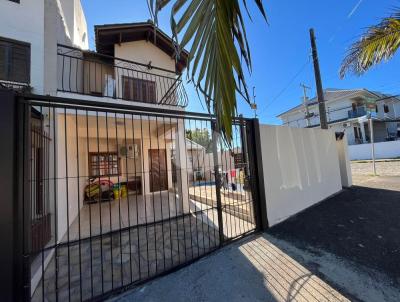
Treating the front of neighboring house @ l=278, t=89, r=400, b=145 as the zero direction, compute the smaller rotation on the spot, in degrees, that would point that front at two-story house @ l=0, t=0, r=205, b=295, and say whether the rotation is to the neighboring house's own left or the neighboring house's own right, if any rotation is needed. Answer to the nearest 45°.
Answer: approximately 45° to the neighboring house's own right

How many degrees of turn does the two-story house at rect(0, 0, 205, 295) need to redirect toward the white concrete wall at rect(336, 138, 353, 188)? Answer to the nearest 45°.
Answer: approximately 45° to its left

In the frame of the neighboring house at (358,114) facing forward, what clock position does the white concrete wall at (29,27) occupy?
The white concrete wall is roughly at 12 o'clock from the neighboring house.

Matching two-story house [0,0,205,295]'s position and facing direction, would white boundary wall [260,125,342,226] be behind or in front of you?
in front

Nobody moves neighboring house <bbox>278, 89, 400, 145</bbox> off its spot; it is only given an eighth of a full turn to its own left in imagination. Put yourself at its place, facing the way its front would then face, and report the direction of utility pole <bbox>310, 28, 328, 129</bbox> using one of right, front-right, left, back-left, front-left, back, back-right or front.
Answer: right

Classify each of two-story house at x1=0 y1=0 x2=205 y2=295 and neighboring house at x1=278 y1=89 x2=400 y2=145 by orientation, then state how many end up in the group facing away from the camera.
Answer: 0

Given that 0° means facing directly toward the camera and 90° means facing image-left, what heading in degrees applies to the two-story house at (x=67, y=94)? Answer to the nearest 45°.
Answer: approximately 315°

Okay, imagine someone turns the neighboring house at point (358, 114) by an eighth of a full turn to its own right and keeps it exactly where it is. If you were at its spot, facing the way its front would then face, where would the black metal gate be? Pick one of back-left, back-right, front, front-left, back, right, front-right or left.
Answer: front
